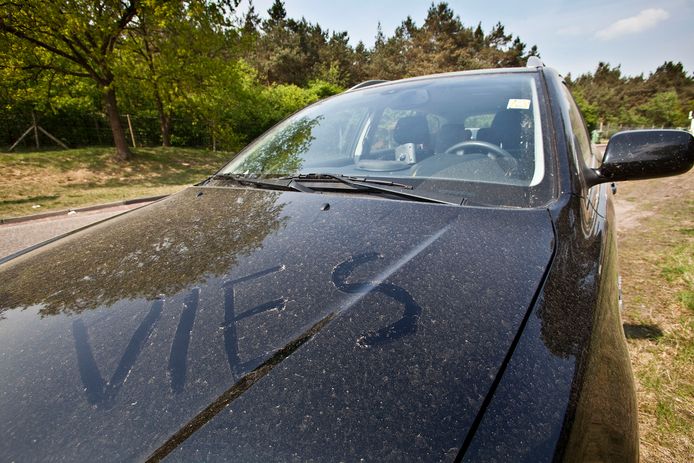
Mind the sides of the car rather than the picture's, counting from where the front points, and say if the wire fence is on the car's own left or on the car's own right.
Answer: on the car's own right

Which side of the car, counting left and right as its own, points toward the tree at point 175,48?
right

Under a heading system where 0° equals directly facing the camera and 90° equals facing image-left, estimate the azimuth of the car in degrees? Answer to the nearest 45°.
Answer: approximately 45°

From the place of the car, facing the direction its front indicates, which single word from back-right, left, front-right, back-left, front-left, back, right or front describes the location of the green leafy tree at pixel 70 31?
right
